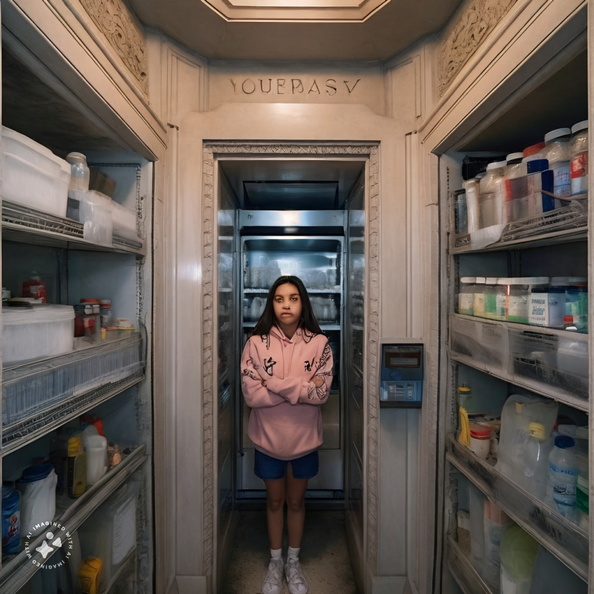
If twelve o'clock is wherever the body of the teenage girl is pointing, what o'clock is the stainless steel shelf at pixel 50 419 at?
The stainless steel shelf is roughly at 1 o'clock from the teenage girl.

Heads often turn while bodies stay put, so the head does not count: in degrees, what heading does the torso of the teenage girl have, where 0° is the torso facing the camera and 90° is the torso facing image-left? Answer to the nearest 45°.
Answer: approximately 0°

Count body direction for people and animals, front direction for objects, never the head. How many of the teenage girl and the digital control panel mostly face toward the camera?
2

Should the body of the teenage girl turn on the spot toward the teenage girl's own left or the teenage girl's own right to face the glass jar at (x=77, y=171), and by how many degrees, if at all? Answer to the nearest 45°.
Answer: approximately 45° to the teenage girl's own right

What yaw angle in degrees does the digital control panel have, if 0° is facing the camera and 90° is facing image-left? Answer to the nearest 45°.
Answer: approximately 0°
